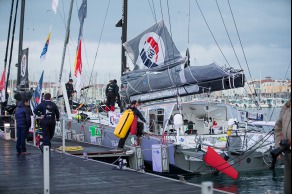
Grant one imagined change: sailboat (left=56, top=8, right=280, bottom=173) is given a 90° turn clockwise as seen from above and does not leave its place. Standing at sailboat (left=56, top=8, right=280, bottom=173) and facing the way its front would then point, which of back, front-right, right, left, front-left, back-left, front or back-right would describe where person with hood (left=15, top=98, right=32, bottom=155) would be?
back

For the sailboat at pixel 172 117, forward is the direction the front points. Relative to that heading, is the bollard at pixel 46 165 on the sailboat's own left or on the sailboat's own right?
on the sailboat's own left

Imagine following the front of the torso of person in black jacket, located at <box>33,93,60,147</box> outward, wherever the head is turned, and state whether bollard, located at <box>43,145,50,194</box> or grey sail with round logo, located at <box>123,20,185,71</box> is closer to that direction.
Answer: the grey sail with round logo

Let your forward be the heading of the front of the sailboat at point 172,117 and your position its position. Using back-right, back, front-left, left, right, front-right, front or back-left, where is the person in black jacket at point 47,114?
left

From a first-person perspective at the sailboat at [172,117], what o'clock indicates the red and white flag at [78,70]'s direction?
The red and white flag is roughly at 11 o'clock from the sailboat.

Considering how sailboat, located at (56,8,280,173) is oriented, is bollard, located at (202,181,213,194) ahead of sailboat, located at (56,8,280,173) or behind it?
behind

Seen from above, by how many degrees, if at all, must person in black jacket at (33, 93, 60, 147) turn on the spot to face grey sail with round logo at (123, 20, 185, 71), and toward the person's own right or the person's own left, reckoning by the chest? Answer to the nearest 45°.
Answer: approximately 45° to the person's own right

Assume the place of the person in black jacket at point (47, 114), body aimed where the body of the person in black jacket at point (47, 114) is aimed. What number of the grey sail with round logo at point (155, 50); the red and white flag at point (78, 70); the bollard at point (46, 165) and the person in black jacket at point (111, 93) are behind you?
1

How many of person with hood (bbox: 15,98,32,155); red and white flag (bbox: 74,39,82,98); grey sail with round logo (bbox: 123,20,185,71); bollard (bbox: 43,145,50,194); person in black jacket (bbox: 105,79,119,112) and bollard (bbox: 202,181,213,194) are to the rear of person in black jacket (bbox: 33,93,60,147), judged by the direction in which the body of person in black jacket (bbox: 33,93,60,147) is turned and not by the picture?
2

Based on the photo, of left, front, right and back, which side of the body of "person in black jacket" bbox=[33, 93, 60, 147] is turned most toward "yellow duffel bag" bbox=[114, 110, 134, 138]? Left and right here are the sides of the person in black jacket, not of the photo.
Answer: right

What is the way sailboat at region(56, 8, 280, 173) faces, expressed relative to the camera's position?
facing away from the viewer and to the left of the viewer

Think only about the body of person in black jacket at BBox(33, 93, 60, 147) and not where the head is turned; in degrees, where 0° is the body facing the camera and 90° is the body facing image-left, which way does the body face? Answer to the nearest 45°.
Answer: approximately 180°

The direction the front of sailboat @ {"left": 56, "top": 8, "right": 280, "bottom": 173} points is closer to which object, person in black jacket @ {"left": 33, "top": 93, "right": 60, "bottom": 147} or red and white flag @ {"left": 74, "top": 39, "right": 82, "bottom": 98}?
the red and white flag

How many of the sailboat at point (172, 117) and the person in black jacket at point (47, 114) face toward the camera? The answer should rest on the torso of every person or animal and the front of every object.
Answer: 0

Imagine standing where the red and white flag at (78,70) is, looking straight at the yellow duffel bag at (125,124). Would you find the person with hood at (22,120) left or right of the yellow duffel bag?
right

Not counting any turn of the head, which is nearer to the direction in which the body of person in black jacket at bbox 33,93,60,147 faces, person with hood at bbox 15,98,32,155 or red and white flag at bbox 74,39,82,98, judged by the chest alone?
the red and white flag

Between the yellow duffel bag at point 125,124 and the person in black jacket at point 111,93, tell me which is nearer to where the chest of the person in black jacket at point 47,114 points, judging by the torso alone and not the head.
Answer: the person in black jacket
